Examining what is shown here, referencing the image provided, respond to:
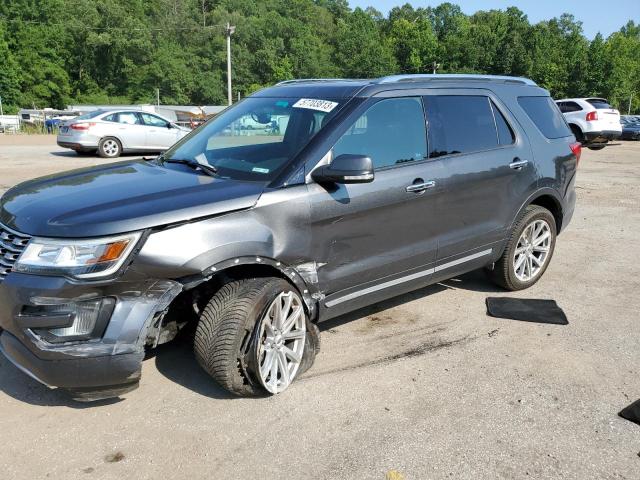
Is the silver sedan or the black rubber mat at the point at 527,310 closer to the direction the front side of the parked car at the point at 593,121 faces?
the silver sedan

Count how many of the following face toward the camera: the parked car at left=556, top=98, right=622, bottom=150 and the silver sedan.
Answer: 0

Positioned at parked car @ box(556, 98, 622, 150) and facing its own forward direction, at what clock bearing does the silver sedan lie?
The silver sedan is roughly at 9 o'clock from the parked car.

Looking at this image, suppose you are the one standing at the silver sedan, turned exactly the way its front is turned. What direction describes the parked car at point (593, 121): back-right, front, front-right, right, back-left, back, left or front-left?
front-right

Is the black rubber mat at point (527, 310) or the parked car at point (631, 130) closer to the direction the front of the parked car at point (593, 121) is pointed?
the parked car

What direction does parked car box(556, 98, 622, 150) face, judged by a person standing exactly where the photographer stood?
facing away from the viewer and to the left of the viewer

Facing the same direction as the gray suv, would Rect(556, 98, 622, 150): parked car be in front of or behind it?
behind

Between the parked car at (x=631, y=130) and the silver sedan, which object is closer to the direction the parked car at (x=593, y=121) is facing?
the parked car

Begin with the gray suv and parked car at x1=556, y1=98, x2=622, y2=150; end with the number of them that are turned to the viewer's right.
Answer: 0

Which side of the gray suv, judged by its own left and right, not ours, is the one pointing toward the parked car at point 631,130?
back

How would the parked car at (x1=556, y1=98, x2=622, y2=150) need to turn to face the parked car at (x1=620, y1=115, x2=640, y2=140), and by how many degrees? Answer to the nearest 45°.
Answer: approximately 45° to its right

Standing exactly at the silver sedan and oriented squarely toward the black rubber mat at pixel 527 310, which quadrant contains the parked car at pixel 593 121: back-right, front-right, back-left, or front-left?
front-left

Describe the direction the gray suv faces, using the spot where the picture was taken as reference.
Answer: facing the viewer and to the left of the viewer

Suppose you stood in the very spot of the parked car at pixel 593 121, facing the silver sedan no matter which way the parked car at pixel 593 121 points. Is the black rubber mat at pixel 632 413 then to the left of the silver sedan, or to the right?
left

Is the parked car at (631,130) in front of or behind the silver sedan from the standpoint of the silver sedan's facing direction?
in front

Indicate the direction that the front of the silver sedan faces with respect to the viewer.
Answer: facing away from the viewer and to the right of the viewer

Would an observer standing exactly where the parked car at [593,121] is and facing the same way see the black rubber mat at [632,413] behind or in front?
behind
